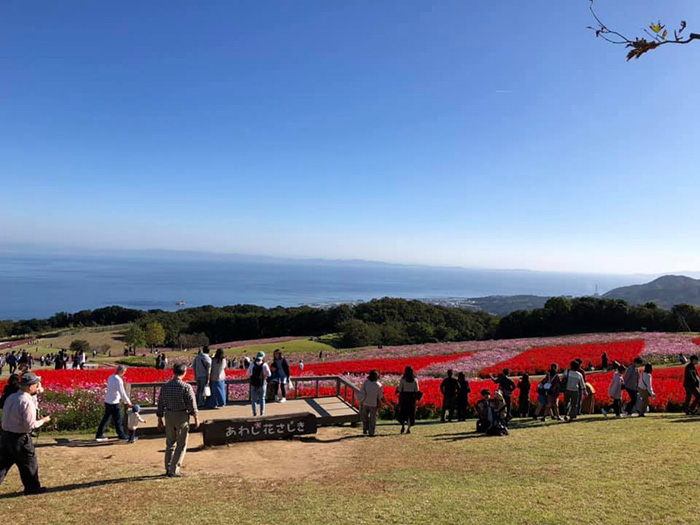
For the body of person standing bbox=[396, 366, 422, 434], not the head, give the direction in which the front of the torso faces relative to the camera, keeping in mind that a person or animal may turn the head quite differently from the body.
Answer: away from the camera

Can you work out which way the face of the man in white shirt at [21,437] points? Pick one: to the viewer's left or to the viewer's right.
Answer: to the viewer's right

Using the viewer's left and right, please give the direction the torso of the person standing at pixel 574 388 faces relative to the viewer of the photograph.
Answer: facing away from the viewer

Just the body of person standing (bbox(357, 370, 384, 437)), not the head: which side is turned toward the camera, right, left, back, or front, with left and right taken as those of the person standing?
back

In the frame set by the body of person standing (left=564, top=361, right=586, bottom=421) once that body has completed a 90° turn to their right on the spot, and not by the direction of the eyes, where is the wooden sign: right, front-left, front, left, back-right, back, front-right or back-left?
back-right
